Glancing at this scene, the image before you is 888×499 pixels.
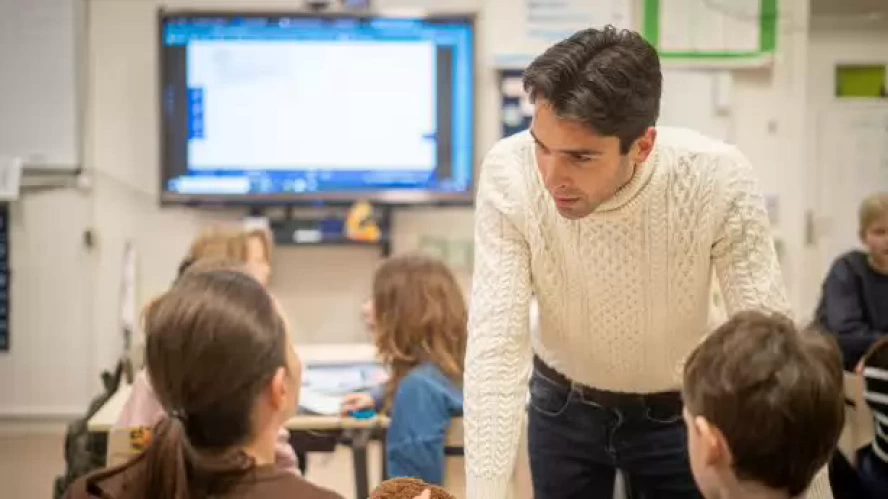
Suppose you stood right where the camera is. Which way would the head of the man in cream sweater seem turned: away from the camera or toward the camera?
toward the camera

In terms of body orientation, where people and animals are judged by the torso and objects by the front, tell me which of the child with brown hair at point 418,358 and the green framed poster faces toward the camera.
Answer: the green framed poster

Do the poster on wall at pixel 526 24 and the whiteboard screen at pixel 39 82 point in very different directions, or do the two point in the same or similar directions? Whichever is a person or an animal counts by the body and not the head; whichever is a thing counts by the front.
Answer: same or similar directions

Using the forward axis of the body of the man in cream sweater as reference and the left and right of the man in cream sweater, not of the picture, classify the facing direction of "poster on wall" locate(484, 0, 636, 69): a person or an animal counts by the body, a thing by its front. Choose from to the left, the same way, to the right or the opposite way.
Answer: the same way

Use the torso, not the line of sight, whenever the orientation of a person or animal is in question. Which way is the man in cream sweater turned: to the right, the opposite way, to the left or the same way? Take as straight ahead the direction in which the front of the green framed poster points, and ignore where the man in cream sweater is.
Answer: the same way

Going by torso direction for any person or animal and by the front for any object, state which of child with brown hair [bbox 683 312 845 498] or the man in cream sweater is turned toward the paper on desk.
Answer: the child with brown hair

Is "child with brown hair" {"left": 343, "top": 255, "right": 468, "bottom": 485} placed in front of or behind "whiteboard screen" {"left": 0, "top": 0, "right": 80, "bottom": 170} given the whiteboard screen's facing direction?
in front

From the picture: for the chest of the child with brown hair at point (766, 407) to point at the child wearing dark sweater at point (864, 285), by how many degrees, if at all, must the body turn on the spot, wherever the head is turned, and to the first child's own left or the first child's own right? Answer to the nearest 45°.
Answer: approximately 45° to the first child's own right

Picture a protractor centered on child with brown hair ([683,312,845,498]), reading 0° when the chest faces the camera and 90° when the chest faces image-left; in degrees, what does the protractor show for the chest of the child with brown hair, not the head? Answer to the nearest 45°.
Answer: approximately 135°

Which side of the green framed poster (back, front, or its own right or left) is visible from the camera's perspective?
front

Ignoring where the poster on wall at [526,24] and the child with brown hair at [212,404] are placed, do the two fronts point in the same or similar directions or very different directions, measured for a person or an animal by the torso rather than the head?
very different directions

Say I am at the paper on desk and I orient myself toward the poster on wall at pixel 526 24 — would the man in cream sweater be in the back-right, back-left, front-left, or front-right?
back-right

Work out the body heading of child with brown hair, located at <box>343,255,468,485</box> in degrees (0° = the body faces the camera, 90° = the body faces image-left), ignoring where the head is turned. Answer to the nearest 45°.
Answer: approximately 135°

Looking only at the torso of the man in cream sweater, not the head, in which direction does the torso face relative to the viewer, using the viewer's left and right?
facing the viewer

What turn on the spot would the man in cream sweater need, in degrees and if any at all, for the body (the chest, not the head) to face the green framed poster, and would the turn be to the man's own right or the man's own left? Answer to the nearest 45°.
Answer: approximately 180°

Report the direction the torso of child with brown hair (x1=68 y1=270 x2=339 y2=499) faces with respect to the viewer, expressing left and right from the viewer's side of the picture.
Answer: facing away from the viewer and to the right of the viewer
